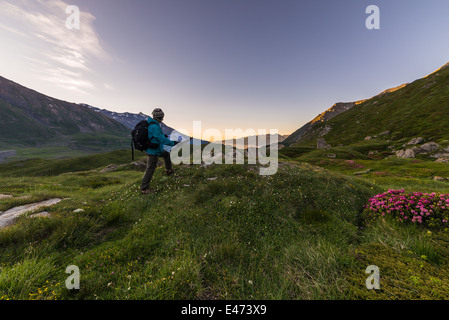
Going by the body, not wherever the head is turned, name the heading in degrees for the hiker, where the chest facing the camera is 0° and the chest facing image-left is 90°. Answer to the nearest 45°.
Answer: approximately 270°

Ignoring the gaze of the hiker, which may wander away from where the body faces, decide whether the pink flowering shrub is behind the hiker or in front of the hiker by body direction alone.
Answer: in front
